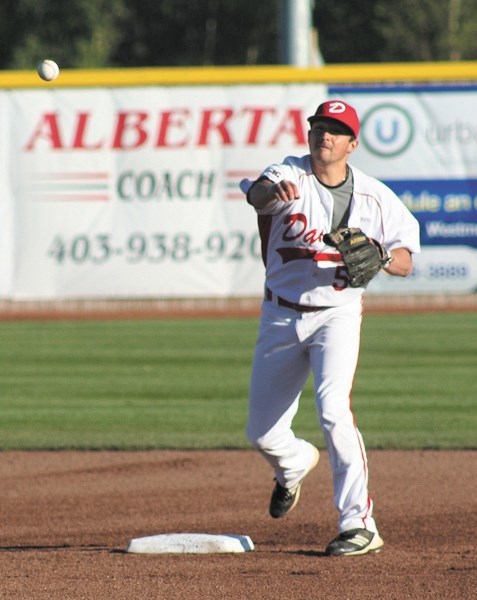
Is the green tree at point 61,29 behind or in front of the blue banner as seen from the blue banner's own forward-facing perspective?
behind

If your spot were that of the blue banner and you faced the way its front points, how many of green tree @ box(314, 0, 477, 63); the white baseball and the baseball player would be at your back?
1

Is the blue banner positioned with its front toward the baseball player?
yes

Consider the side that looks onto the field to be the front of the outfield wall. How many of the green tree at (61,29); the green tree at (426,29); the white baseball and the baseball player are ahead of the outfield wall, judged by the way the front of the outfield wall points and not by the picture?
2

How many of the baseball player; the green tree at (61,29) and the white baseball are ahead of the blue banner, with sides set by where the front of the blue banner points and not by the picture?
2

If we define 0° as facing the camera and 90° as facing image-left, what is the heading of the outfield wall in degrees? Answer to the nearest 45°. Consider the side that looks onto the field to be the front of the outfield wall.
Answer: approximately 0°

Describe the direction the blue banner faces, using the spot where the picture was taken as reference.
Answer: facing the viewer

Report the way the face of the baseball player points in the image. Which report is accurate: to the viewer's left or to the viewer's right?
to the viewer's left

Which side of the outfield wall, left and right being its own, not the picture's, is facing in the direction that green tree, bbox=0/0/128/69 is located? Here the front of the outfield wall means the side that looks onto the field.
back

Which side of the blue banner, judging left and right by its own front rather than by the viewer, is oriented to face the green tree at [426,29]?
back

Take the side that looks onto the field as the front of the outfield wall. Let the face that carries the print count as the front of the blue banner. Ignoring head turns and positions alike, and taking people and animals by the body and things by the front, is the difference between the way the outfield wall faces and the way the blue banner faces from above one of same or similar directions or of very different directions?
same or similar directions

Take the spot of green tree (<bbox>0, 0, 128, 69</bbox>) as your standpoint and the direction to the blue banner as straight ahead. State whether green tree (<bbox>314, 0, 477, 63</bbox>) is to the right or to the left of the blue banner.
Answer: left
